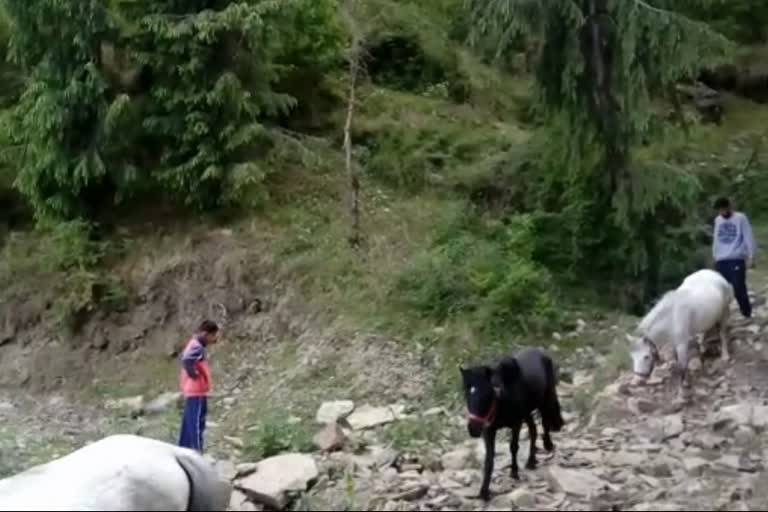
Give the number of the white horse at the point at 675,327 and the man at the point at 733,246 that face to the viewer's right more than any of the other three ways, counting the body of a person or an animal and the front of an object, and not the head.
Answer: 0

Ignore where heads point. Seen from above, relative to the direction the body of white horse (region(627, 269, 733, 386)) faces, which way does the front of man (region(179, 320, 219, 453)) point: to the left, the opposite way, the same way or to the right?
the opposite way

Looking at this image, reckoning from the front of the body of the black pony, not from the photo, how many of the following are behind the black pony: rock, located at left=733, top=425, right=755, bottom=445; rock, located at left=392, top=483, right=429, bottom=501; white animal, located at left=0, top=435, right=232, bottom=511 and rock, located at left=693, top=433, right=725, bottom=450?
2

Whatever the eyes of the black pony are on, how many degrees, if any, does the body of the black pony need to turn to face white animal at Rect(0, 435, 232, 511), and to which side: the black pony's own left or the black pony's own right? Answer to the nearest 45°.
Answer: approximately 45° to the black pony's own right

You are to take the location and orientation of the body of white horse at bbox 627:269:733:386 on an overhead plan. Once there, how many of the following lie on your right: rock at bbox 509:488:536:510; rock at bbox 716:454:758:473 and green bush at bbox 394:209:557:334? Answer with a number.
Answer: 1

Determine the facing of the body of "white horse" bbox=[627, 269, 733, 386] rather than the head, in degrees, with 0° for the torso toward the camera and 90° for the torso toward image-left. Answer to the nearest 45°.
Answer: approximately 45°

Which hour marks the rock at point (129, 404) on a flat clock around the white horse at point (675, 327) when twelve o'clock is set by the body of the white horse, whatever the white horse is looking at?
The rock is roughly at 2 o'clock from the white horse.

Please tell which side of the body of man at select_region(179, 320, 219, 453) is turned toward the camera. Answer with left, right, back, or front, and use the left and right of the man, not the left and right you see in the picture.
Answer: right

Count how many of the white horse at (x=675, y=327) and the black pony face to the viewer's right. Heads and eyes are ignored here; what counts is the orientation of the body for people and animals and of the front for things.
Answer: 0

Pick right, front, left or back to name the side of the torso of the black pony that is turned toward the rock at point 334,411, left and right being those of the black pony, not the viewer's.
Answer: right

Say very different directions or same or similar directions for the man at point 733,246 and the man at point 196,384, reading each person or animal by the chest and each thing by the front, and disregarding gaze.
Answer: very different directions

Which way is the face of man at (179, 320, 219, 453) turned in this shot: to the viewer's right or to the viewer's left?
to the viewer's right

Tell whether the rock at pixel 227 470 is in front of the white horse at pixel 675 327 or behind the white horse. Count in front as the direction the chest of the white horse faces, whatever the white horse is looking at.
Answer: in front

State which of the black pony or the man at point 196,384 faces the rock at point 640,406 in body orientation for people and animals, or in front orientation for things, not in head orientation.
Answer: the man

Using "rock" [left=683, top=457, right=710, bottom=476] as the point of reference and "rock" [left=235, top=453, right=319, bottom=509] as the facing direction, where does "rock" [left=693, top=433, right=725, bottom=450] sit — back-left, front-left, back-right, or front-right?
back-right

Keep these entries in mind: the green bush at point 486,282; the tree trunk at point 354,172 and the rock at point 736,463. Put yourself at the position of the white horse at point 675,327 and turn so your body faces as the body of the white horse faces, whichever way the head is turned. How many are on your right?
2
